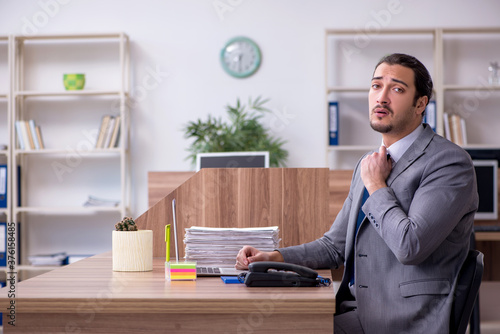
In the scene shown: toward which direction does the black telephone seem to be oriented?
to the viewer's right

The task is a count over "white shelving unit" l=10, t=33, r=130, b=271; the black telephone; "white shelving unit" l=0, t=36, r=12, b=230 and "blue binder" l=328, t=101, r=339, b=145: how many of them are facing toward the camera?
3

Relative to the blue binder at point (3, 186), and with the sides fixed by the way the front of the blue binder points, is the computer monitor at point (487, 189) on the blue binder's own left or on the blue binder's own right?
on the blue binder's own left

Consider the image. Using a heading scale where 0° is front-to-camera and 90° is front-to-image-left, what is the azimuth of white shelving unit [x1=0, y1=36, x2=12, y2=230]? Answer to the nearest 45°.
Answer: approximately 0°

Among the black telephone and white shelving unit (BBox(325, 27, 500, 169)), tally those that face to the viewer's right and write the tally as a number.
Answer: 1

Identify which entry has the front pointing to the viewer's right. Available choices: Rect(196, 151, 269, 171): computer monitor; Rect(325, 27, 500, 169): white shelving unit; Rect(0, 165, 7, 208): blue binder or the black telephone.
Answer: the black telephone

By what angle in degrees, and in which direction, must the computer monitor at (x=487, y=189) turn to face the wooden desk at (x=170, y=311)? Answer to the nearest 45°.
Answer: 0° — it already faces it

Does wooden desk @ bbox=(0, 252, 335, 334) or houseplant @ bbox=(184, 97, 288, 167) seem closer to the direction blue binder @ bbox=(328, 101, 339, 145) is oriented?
the wooden desk
